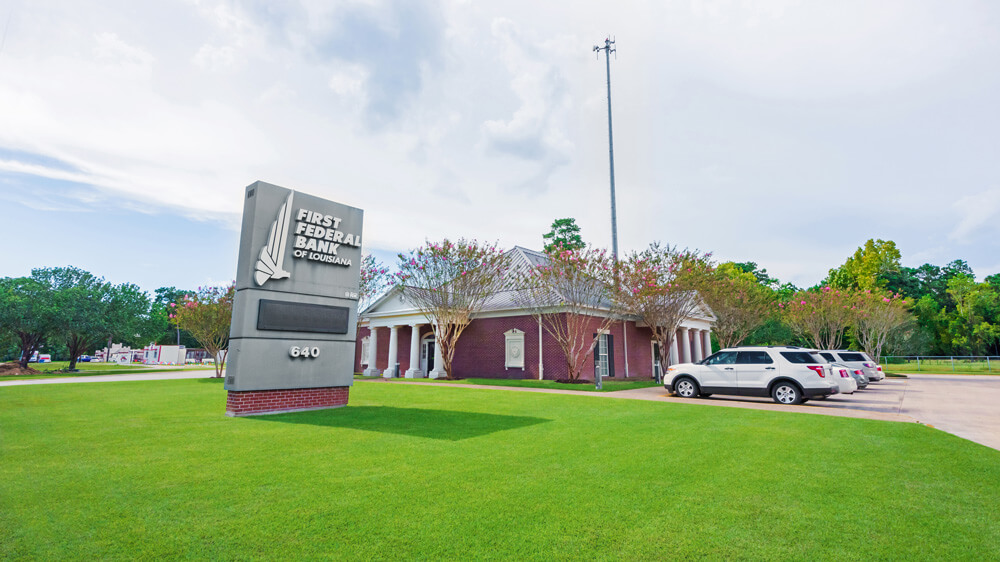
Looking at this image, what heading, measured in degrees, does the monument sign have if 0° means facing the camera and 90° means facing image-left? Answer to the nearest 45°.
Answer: approximately 315°

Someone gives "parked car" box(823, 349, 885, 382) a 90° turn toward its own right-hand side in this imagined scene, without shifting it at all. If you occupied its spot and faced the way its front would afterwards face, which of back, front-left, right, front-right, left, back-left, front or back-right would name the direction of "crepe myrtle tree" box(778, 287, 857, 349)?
front-left

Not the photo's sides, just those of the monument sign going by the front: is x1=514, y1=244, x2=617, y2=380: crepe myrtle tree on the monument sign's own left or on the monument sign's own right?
on the monument sign's own left

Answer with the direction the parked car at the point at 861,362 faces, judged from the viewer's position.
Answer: facing away from the viewer and to the left of the viewer

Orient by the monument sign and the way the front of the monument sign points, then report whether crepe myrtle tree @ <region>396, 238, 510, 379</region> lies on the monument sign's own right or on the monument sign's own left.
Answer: on the monument sign's own left

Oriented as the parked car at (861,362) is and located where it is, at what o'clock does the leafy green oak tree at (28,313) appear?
The leafy green oak tree is roughly at 10 o'clock from the parked car.

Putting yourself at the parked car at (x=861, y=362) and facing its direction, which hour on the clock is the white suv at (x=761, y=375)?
The white suv is roughly at 8 o'clock from the parked car.

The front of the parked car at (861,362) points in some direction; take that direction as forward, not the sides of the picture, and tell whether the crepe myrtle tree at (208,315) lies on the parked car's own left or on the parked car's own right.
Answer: on the parked car's own left
